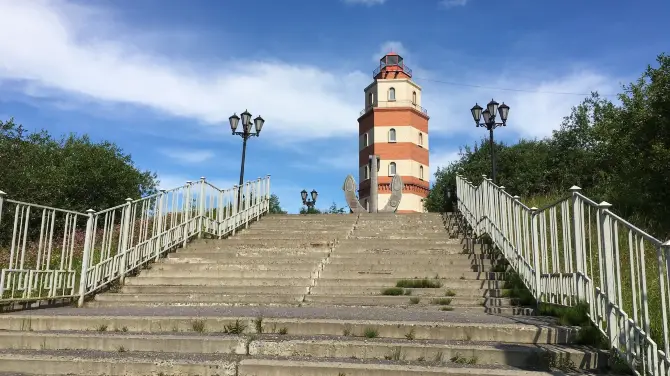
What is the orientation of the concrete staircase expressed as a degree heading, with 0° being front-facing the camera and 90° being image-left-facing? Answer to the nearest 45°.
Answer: approximately 0°

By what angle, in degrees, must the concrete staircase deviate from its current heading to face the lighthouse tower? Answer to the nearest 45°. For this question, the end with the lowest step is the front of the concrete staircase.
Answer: approximately 180°

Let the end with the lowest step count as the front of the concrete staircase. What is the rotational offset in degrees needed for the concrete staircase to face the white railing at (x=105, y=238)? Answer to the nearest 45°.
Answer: approximately 135° to its right

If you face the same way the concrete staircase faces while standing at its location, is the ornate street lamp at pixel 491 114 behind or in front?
behind

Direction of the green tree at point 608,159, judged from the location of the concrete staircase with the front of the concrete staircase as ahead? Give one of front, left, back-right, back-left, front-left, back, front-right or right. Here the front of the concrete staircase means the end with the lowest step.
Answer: back-left

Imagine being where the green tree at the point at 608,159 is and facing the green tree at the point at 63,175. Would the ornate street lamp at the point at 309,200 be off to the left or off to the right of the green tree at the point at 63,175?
right

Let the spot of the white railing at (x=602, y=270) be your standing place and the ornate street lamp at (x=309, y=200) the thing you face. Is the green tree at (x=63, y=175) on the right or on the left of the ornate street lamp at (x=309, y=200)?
left

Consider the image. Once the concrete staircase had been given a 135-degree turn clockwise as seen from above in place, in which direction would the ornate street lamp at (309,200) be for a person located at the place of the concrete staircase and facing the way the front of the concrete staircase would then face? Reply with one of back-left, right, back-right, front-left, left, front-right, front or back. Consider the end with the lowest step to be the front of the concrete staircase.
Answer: front-right

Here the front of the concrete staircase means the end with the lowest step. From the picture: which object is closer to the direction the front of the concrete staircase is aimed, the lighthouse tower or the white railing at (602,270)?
the white railing

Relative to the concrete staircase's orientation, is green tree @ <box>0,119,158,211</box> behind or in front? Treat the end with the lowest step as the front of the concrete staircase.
behind

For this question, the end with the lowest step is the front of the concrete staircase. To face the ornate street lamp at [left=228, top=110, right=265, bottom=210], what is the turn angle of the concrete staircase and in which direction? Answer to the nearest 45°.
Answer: approximately 180°
